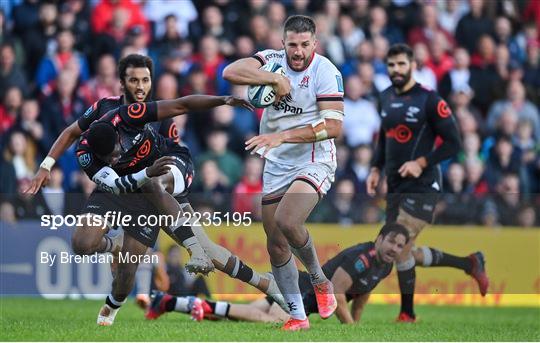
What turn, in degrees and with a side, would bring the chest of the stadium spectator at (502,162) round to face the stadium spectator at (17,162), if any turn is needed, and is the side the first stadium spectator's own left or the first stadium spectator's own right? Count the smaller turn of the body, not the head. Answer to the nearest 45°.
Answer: approximately 45° to the first stadium spectator's own right

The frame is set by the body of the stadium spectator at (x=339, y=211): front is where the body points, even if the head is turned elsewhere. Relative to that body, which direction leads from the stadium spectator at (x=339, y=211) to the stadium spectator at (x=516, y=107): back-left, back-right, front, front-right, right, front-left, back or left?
back-left

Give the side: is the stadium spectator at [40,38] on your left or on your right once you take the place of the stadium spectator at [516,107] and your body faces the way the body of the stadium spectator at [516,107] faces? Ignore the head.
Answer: on your right

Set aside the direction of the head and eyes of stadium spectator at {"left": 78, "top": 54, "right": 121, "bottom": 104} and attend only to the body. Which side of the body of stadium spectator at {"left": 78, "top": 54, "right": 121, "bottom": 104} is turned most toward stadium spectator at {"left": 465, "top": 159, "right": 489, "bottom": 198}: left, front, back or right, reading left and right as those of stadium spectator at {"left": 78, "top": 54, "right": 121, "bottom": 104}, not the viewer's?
left
